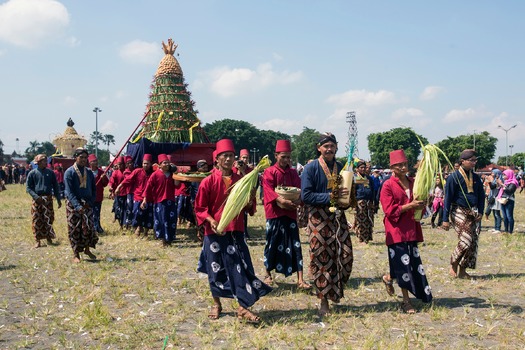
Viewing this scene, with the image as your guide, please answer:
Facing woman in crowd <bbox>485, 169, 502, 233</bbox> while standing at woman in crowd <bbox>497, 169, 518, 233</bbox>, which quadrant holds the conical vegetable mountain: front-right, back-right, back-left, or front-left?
front-left

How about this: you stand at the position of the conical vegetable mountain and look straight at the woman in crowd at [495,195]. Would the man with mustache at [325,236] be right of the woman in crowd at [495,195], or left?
right

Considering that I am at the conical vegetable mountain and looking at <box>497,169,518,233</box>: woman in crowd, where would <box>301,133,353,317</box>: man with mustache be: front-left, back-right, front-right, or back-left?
front-right

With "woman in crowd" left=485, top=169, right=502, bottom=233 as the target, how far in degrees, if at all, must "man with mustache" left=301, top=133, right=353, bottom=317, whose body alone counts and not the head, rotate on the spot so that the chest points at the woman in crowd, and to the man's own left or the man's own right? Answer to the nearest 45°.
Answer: approximately 90° to the man's own left

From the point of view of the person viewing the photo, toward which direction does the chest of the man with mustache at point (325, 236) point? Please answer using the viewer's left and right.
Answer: facing the viewer and to the right of the viewer

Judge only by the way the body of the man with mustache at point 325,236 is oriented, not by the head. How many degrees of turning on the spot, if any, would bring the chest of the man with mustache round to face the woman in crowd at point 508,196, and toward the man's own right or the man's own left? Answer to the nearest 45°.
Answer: approximately 90° to the man's own left
